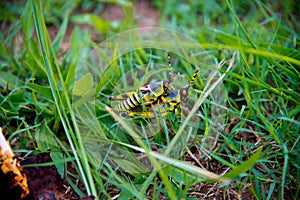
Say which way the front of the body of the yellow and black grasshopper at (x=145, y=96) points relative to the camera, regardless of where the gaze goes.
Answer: to the viewer's right

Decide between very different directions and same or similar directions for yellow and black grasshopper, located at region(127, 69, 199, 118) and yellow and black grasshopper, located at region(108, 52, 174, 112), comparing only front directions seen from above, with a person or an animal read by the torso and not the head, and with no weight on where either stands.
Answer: same or similar directions

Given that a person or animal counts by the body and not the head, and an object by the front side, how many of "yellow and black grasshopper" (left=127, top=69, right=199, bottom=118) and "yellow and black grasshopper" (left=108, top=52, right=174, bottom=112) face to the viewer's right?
2

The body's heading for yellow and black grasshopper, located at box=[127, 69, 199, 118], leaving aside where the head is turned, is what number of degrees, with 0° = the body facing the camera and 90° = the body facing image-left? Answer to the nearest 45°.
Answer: approximately 270°
